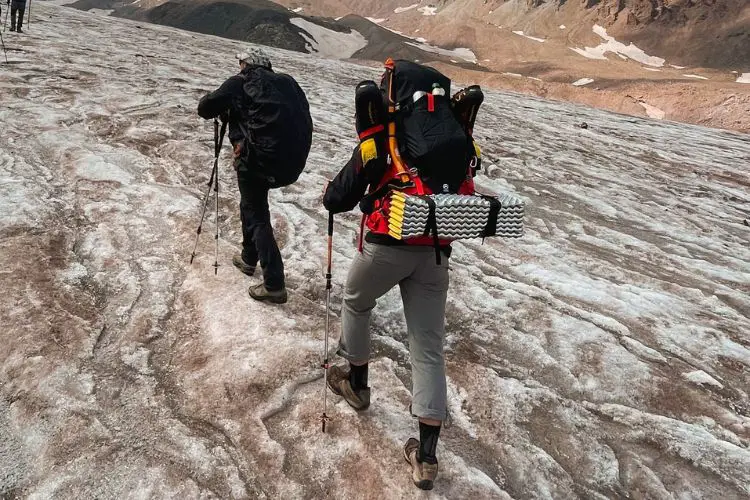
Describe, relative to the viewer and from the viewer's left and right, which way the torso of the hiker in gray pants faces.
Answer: facing away from the viewer and to the left of the viewer

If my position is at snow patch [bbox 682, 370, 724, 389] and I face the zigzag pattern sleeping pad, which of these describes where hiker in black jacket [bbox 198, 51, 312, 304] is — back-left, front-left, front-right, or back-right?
front-right

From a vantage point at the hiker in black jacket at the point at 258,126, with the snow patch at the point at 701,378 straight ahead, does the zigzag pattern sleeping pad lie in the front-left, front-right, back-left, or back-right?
front-right

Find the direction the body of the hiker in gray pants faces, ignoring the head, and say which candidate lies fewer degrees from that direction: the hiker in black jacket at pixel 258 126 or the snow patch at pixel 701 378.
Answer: the hiker in black jacket

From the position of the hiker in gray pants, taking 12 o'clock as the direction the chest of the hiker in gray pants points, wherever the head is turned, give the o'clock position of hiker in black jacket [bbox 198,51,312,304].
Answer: The hiker in black jacket is roughly at 12 o'clock from the hiker in gray pants.

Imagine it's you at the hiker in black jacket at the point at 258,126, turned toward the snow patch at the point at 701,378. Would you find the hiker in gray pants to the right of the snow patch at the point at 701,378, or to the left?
right
